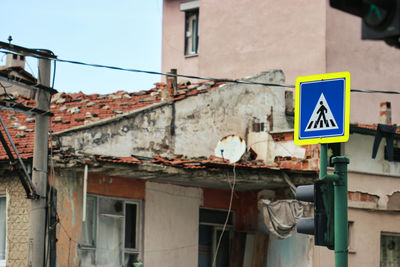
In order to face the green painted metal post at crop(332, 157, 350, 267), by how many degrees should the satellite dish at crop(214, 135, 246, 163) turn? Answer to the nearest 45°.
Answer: approximately 45° to its left

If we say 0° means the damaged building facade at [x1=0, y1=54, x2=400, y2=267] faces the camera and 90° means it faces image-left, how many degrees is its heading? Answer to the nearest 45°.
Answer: approximately 0°

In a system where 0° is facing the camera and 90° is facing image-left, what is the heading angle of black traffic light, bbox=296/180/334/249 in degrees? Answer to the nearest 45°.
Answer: approximately 90°

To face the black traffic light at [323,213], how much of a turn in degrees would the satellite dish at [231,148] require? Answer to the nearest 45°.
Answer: approximately 45° to its left

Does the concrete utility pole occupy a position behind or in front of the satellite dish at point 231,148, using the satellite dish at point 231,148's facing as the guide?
in front

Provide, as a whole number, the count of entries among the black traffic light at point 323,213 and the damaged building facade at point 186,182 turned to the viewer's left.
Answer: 1

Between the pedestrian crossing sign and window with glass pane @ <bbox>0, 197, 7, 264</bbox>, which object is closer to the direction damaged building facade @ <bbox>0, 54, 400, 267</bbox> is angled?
the pedestrian crossing sign
